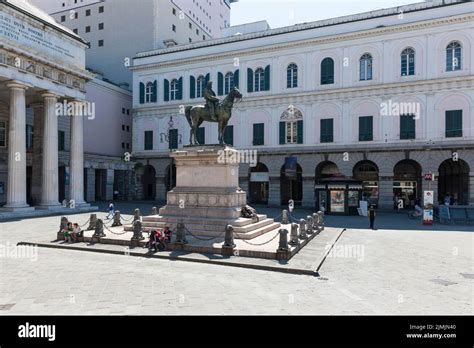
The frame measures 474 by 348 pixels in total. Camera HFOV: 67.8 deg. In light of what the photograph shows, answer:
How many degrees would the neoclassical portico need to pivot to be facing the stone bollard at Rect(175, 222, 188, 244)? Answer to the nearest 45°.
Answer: approximately 45° to its right

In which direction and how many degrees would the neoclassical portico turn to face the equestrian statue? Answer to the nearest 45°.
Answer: approximately 45° to its right

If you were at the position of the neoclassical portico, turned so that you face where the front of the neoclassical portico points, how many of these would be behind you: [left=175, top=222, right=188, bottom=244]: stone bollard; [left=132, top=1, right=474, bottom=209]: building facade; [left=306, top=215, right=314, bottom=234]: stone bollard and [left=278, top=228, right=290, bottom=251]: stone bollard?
0

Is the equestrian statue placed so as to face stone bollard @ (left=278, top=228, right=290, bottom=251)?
no

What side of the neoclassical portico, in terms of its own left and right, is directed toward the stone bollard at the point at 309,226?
front
